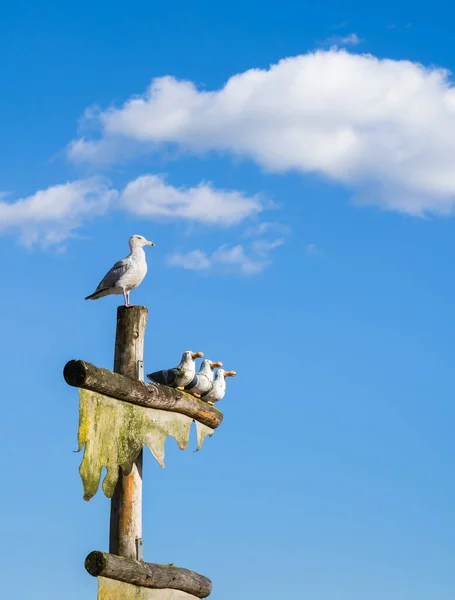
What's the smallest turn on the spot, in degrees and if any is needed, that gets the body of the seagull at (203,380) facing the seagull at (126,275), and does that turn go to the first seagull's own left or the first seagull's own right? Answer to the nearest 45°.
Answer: approximately 135° to the first seagull's own right

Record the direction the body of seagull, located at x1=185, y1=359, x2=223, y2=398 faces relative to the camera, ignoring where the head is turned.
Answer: to the viewer's right

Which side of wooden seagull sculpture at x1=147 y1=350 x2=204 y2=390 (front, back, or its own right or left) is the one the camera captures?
right

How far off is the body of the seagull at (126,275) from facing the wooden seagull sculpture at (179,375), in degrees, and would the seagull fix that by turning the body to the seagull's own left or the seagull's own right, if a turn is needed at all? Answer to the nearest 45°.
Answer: approximately 45° to the seagull's own left

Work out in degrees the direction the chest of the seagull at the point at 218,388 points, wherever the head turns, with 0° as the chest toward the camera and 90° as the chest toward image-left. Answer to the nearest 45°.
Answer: approximately 270°

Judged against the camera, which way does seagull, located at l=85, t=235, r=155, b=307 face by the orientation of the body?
to the viewer's right
